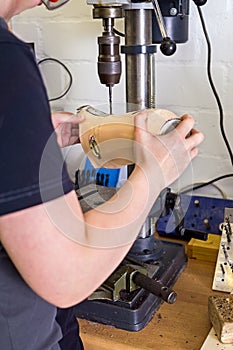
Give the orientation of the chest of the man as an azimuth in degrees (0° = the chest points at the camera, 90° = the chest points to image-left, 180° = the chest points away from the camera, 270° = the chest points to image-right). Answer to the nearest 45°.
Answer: approximately 270°

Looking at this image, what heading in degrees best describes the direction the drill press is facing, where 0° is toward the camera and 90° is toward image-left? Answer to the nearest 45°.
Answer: approximately 45°

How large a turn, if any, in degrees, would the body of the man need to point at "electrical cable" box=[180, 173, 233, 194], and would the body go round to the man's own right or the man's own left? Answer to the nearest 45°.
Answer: approximately 45° to the man's own left
